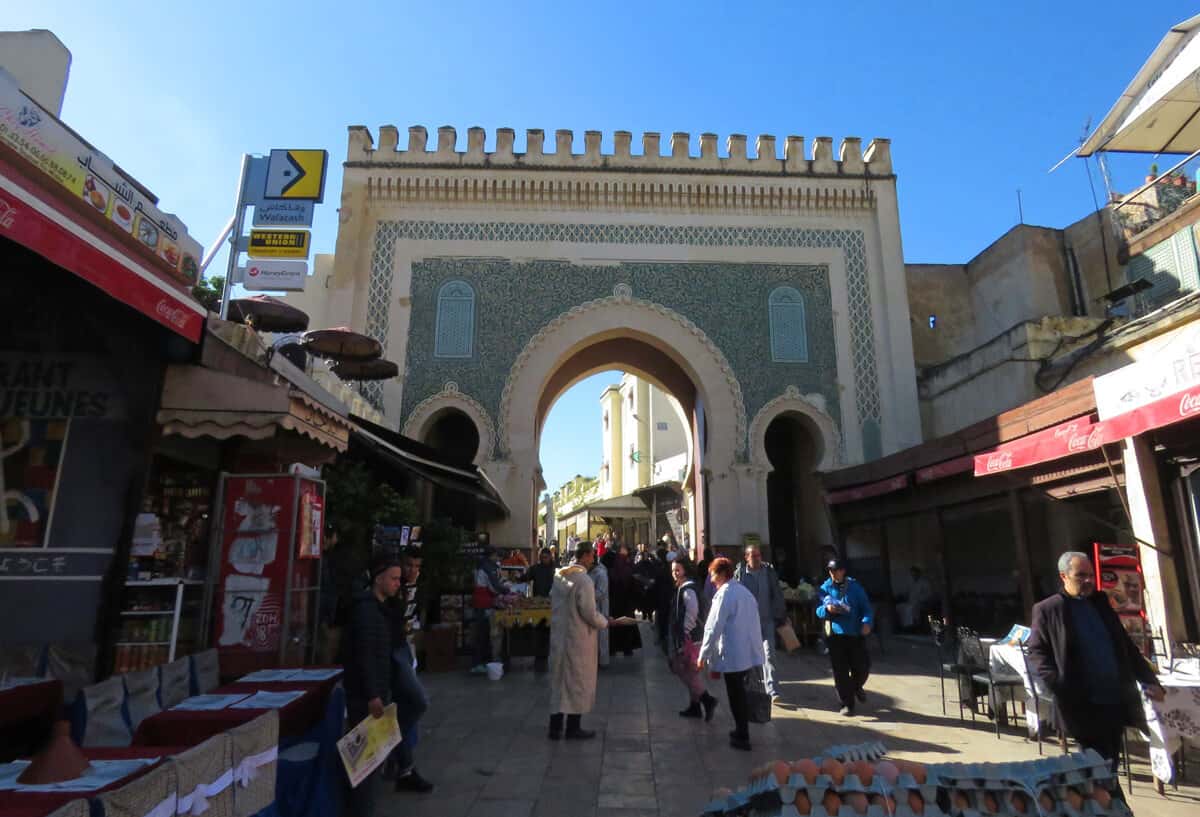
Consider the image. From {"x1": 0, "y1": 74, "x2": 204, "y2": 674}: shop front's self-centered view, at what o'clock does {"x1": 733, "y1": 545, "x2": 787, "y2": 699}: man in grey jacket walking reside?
The man in grey jacket walking is roughly at 11 o'clock from the shop front.

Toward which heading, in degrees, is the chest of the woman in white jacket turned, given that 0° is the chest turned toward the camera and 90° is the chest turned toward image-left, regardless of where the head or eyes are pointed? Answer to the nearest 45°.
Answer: approximately 135°

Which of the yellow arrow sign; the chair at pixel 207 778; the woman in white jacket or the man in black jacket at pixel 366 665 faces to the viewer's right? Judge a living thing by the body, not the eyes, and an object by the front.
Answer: the man in black jacket

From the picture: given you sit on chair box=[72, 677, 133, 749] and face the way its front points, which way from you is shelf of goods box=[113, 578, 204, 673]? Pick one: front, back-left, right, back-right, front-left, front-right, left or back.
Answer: back-left
